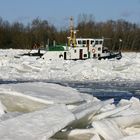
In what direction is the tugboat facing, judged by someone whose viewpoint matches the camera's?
facing to the right of the viewer
